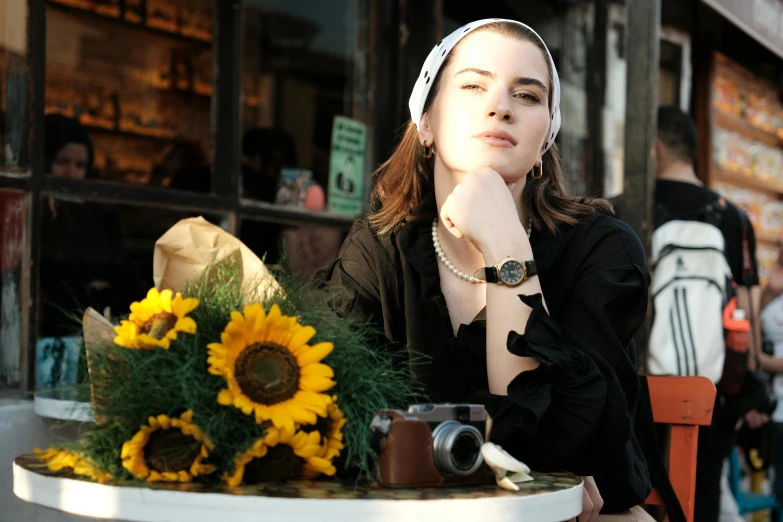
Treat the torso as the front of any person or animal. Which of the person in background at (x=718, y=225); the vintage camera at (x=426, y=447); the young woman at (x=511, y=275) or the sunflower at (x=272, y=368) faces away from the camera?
the person in background

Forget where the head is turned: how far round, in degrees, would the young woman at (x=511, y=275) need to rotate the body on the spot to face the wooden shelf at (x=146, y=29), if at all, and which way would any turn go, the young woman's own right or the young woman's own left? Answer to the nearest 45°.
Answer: approximately 135° to the young woman's own right

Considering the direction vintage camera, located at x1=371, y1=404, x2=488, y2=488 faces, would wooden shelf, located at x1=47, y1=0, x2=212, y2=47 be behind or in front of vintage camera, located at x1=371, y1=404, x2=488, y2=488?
behind

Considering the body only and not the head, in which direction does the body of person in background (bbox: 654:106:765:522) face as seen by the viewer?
away from the camera

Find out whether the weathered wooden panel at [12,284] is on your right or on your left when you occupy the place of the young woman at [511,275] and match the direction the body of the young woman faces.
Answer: on your right

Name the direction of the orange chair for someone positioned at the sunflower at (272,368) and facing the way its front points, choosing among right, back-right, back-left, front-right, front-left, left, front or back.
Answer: back-left

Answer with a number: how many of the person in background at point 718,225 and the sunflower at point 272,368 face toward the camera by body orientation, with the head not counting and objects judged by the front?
1

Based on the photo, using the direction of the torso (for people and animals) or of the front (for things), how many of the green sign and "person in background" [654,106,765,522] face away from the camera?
1
